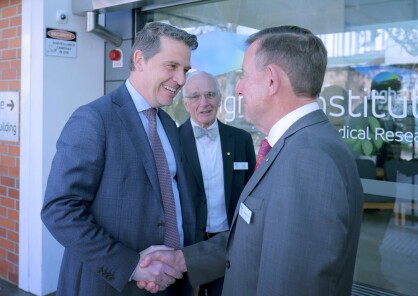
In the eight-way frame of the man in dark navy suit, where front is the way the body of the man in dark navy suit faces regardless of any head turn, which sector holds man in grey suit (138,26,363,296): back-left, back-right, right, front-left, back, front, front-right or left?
front

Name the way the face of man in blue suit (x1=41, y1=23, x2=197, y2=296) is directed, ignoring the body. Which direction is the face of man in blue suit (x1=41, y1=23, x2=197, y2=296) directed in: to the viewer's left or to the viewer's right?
to the viewer's right

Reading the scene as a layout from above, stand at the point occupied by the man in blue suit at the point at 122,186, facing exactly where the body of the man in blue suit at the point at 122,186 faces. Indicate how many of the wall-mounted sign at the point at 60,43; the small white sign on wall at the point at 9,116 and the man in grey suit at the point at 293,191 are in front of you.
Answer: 1

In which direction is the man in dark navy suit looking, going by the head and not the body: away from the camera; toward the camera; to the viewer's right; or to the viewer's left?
toward the camera

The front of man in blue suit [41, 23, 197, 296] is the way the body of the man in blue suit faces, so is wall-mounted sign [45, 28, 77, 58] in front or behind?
behind

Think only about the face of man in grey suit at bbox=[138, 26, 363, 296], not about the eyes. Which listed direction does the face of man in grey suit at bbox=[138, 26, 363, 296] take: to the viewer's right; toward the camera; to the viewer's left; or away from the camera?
to the viewer's left

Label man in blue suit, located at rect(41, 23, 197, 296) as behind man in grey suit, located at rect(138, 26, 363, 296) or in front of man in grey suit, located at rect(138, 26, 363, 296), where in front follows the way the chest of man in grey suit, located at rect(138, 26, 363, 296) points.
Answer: in front

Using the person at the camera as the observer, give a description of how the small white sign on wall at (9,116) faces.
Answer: facing the viewer

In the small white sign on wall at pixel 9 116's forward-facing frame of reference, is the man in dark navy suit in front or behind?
in front

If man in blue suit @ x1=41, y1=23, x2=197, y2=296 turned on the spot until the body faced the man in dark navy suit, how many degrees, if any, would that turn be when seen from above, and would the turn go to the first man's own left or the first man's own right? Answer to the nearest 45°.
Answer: approximately 90° to the first man's own left

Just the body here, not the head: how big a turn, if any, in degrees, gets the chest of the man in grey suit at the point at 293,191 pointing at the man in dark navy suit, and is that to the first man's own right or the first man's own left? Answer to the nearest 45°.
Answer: approximately 90° to the first man's own right

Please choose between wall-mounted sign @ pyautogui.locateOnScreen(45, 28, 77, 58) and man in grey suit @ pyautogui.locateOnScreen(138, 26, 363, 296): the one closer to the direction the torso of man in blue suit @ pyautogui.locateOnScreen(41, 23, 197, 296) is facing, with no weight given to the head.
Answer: the man in grey suit

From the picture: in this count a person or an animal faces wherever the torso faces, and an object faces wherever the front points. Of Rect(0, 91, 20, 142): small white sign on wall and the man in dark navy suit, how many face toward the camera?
2

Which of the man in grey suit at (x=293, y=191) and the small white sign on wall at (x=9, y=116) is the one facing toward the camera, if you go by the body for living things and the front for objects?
the small white sign on wall

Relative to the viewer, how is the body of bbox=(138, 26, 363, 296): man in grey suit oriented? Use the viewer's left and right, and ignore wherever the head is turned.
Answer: facing to the left of the viewer

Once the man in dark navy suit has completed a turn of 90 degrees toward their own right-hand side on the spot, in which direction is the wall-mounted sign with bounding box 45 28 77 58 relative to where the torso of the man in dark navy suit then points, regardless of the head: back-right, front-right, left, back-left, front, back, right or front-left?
front-right

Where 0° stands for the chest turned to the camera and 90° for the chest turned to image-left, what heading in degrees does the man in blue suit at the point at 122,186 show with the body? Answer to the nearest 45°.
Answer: approximately 315°
